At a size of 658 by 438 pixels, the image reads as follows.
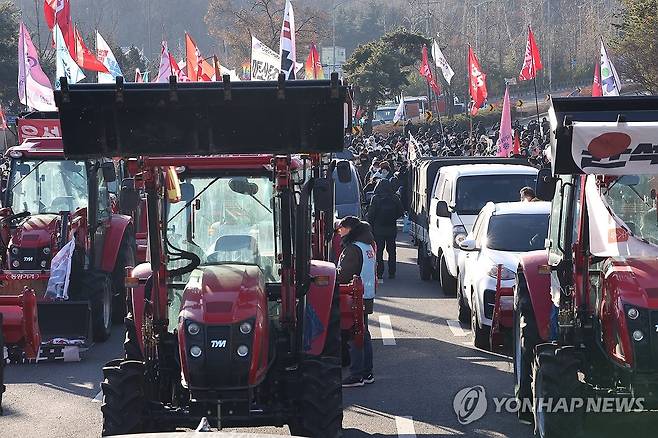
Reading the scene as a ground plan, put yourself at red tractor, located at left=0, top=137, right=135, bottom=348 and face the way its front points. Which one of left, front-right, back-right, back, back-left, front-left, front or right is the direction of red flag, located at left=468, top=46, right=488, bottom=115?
back

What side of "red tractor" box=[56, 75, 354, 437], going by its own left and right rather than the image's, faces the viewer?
front

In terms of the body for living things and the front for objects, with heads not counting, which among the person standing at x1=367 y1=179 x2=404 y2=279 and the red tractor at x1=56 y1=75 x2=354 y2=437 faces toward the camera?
the red tractor

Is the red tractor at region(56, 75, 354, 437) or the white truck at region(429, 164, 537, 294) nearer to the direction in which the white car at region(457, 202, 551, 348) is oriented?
the red tractor

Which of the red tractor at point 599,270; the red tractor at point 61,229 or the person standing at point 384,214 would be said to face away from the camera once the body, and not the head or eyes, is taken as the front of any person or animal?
the person standing

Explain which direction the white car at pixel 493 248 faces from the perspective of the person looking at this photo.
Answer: facing the viewer and to the right of the viewer

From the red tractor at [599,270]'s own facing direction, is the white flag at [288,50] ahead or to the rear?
to the rear

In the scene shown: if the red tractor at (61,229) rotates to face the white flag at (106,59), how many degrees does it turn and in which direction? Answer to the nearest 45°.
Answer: approximately 135° to its right

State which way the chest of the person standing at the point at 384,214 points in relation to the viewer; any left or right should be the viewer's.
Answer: facing away from the viewer

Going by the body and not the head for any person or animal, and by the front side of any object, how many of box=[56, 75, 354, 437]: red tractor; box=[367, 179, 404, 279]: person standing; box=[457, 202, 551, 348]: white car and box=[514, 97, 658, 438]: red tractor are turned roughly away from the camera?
1

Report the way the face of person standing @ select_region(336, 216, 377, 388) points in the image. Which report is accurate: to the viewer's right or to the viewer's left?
to the viewer's left

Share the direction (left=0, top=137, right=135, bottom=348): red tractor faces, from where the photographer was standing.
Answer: facing the viewer and to the left of the viewer

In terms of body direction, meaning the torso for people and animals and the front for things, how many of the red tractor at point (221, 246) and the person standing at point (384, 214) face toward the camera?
1
